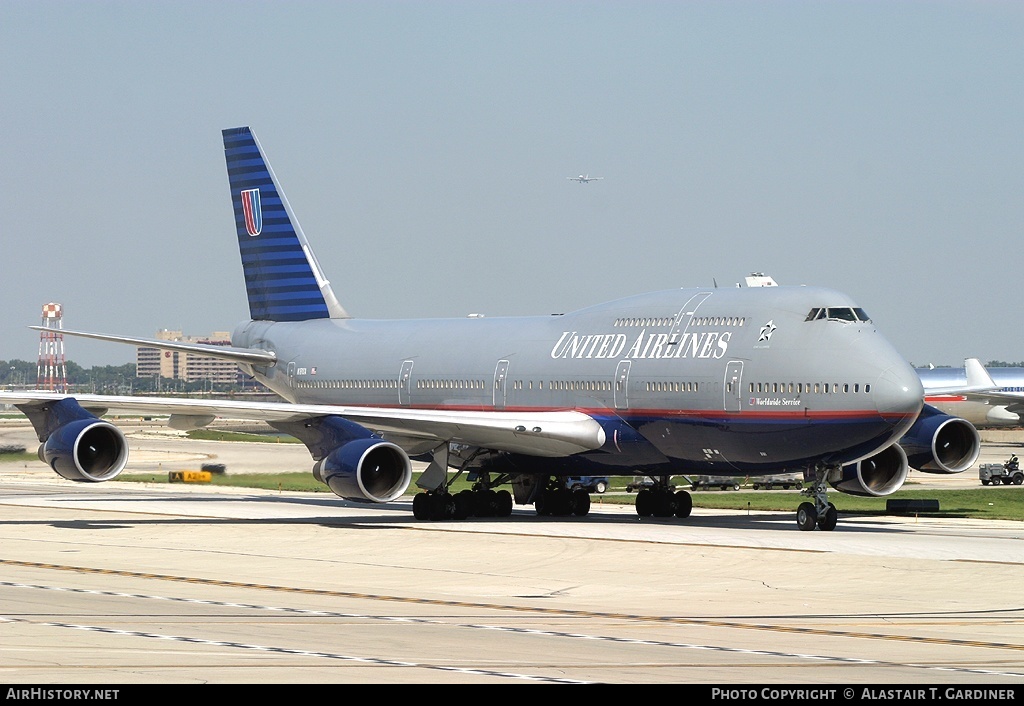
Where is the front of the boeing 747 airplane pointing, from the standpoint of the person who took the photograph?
facing the viewer and to the right of the viewer
